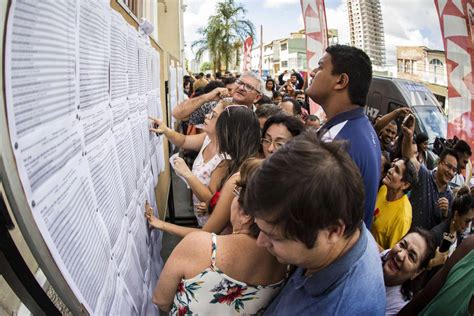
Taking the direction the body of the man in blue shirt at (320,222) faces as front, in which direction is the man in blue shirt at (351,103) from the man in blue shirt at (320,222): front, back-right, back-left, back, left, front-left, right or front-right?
right

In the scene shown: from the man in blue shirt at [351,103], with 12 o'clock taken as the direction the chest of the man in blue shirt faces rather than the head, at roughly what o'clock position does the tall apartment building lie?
The tall apartment building is roughly at 3 o'clock from the man in blue shirt.

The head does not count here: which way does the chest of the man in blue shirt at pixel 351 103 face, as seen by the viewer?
to the viewer's left

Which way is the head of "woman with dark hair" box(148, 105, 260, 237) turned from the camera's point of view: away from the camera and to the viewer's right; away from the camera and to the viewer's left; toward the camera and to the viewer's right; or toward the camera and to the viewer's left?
away from the camera and to the viewer's left

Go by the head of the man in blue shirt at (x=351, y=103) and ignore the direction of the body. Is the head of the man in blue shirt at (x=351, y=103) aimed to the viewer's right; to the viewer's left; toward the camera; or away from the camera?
to the viewer's left

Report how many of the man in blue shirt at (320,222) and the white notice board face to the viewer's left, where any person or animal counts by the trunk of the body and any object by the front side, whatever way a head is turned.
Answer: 1

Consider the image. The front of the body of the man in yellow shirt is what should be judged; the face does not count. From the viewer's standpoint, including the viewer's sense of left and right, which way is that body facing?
facing the viewer and to the left of the viewer

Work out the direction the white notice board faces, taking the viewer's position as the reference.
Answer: facing the viewer and to the right of the viewer

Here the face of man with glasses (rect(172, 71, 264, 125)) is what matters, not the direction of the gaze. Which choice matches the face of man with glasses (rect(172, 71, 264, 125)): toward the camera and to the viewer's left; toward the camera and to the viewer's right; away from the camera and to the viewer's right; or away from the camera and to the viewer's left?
toward the camera and to the viewer's left

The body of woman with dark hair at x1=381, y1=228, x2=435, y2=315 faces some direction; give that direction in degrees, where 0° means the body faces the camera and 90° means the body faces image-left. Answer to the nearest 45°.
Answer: approximately 45°
